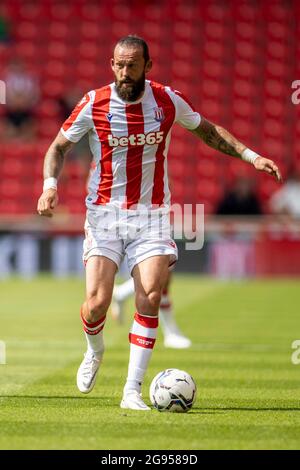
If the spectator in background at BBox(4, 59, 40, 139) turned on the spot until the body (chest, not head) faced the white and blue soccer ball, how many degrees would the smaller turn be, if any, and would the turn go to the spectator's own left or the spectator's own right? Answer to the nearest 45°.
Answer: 0° — they already face it

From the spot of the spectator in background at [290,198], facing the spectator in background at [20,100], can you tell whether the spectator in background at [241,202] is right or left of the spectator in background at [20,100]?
left

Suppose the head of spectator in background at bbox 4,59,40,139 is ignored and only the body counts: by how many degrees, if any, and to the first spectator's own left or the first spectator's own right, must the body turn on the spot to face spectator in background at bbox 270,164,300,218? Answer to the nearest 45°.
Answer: approximately 45° to the first spectator's own left

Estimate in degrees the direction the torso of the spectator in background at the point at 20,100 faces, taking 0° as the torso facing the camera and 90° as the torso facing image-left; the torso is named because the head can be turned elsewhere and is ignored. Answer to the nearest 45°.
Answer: approximately 0°

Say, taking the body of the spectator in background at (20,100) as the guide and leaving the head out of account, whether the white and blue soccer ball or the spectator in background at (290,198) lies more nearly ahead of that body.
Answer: the white and blue soccer ball

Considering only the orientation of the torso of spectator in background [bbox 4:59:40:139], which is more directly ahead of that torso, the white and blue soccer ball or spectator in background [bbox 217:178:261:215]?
the white and blue soccer ball

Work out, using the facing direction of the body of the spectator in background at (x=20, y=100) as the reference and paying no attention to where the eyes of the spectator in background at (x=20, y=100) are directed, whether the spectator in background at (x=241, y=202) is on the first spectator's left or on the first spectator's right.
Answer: on the first spectator's left
